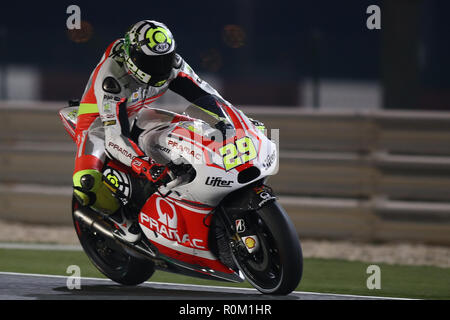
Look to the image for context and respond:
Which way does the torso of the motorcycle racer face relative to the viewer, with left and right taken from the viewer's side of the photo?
facing the viewer and to the right of the viewer
